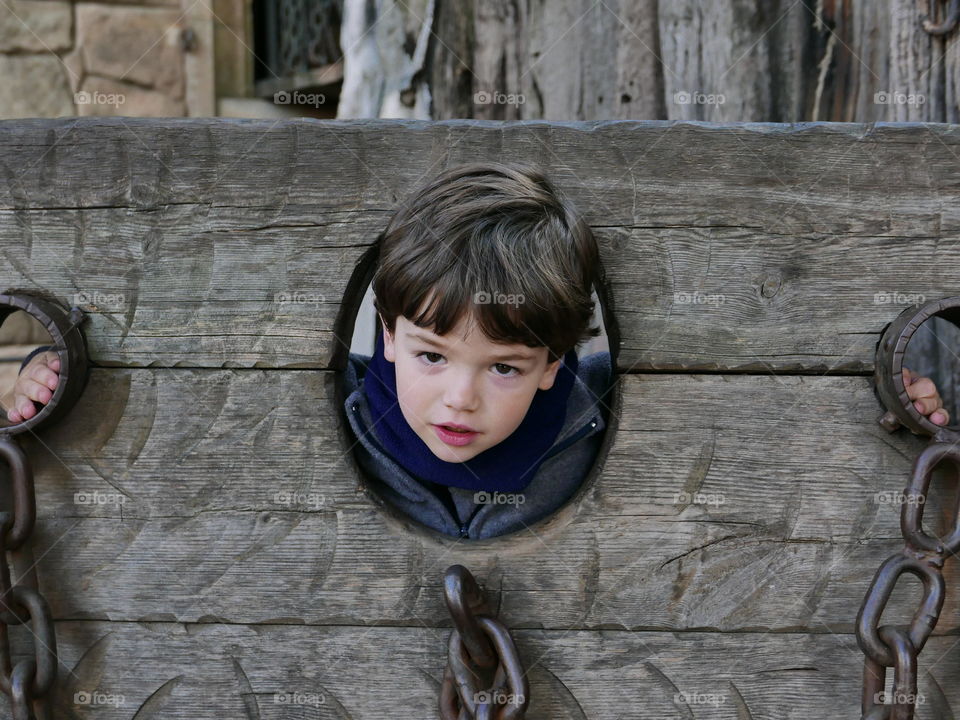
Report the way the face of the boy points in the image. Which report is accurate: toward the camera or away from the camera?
toward the camera

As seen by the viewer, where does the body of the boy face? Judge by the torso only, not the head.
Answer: toward the camera
